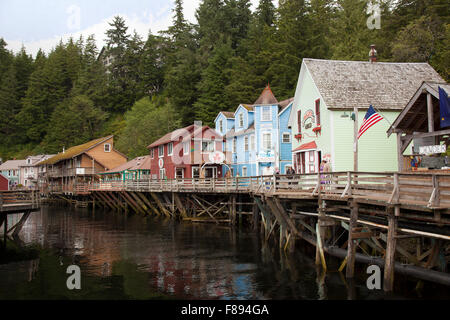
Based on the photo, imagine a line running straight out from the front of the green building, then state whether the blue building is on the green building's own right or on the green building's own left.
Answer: on the green building's own right

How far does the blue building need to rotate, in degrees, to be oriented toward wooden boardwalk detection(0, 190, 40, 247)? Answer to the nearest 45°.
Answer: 0° — it already faces it

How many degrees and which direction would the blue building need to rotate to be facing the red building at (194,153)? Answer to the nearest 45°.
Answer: approximately 90° to its right

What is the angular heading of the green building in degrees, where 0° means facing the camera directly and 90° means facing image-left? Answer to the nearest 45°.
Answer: approximately 45°

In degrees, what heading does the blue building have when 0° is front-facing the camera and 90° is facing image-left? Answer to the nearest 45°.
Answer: approximately 45°
